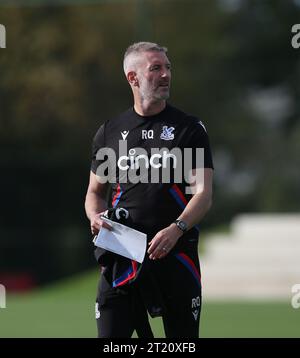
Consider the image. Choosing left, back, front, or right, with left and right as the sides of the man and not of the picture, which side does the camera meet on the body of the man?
front

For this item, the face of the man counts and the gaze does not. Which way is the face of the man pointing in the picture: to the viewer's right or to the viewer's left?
to the viewer's right
